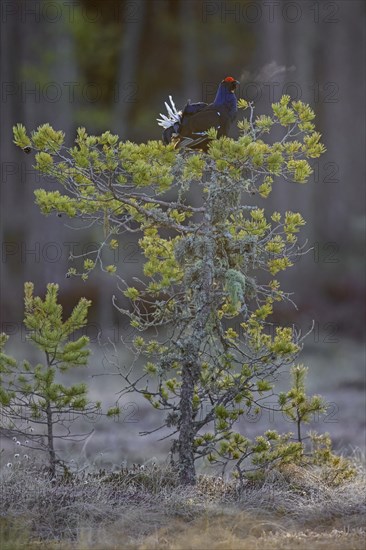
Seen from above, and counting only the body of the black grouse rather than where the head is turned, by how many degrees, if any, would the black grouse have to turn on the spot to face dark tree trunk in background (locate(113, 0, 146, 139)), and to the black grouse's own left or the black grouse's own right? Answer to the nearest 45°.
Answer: approximately 90° to the black grouse's own left

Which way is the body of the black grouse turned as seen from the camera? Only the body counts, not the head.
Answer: to the viewer's right

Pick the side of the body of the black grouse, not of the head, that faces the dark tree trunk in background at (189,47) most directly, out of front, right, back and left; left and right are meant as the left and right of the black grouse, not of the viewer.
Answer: left
